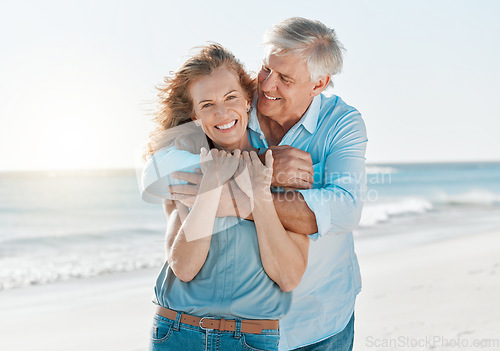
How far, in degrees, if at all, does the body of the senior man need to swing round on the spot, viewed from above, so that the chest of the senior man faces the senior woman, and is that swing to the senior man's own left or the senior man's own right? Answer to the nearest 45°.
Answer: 0° — they already face them

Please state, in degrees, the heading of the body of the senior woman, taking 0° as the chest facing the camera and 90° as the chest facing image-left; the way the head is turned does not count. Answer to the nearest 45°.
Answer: approximately 0°

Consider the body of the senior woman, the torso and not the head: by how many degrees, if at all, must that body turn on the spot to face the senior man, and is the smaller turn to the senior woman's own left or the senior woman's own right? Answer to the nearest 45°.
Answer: approximately 135° to the senior woman's own left
